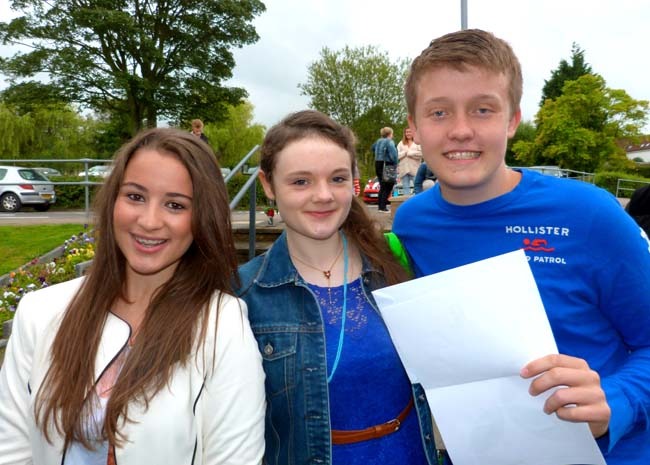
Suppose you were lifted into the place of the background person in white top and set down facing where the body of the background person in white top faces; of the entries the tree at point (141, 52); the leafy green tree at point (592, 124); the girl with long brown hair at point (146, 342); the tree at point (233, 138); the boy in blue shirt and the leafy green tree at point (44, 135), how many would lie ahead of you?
2

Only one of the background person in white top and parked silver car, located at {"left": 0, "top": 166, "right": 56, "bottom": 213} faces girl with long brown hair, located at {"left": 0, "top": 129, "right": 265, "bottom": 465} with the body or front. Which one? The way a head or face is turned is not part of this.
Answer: the background person in white top

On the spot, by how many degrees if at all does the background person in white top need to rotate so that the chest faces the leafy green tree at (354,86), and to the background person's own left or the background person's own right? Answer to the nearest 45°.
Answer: approximately 180°

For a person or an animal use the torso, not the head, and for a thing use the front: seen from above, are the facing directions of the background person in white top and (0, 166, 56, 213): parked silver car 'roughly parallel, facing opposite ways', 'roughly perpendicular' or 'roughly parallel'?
roughly perpendicular

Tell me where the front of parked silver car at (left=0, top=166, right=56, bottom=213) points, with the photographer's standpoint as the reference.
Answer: facing away from the viewer and to the left of the viewer

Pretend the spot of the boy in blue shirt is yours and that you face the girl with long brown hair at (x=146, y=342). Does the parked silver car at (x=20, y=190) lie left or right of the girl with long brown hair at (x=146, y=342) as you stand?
right

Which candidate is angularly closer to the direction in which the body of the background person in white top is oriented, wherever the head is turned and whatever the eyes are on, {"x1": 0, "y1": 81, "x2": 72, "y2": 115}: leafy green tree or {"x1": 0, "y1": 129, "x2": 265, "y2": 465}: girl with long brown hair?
the girl with long brown hair

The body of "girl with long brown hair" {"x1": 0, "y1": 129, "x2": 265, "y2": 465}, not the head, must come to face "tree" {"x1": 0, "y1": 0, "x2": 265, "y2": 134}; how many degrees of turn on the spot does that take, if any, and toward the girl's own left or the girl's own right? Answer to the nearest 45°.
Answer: approximately 135° to the girl's own right

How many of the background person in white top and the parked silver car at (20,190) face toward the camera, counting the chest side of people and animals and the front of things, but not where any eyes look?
1

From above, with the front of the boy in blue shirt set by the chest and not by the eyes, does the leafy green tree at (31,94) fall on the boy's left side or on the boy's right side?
on the boy's right side

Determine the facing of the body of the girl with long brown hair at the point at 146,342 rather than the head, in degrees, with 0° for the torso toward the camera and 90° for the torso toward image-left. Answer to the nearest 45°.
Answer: approximately 45°

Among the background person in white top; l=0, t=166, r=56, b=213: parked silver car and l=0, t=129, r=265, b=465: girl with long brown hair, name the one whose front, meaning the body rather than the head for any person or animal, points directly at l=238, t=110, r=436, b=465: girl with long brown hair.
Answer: the background person in white top
